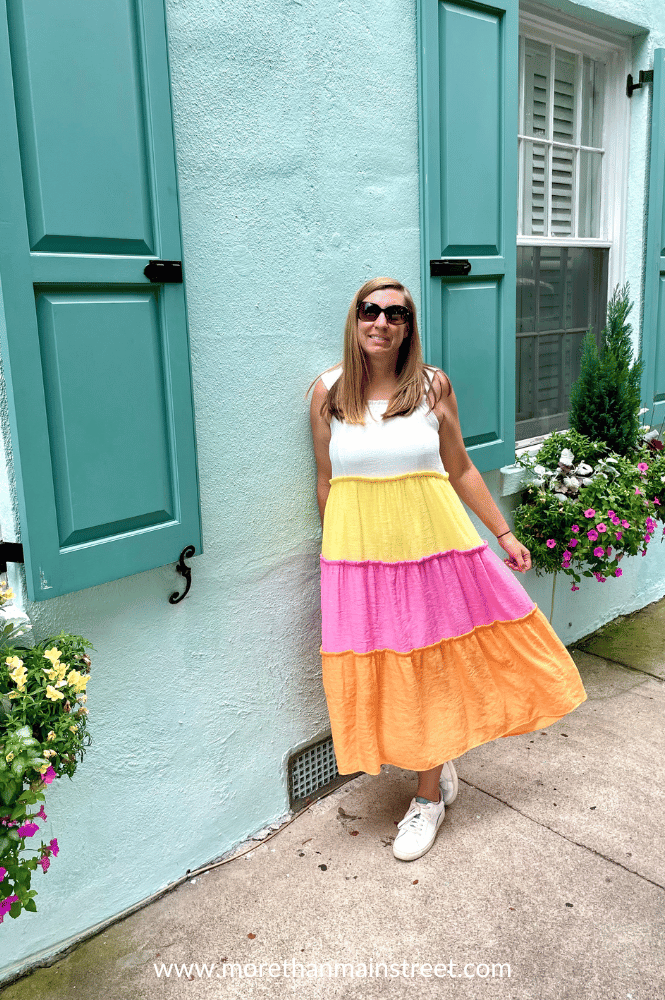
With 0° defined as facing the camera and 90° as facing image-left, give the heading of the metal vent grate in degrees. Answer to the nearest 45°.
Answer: approximately 315°

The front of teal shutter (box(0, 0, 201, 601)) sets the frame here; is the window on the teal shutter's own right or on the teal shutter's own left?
on the teal shutter's own left

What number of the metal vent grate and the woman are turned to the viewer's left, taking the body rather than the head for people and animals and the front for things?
0

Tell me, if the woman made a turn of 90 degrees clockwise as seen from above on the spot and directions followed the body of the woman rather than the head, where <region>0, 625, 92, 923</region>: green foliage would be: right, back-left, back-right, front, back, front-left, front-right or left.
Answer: front-left

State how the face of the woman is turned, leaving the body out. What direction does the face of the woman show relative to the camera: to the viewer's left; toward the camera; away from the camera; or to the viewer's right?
toward the camera

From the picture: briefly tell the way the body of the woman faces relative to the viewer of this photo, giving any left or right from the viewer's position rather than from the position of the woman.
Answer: facing the viewer

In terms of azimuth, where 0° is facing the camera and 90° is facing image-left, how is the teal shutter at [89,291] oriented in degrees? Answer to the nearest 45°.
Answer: approximately 315°

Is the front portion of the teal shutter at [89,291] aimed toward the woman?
no

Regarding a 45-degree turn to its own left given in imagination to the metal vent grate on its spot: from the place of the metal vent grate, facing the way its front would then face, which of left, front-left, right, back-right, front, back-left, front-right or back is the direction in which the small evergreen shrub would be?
front-left

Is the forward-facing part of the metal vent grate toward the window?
no

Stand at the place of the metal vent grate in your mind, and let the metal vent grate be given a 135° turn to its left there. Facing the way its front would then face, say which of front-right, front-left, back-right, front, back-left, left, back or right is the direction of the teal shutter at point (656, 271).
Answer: front-right

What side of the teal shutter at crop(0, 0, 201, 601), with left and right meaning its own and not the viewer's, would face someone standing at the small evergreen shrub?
left
